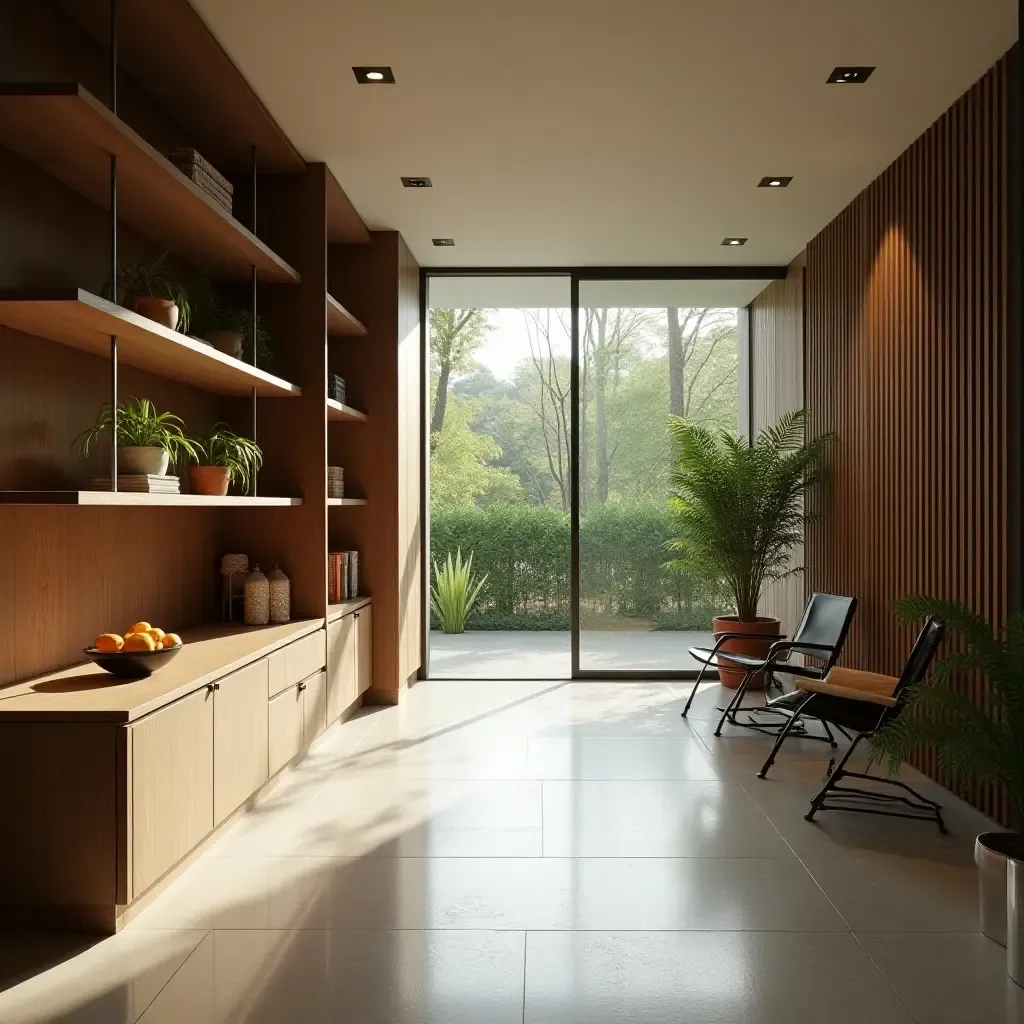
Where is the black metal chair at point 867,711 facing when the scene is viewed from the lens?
facing to the left of the viewer

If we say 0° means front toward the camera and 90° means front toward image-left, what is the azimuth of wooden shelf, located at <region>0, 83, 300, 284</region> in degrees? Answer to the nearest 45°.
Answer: approximately 270°

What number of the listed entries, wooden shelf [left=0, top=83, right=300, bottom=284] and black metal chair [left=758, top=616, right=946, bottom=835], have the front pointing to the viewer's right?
1

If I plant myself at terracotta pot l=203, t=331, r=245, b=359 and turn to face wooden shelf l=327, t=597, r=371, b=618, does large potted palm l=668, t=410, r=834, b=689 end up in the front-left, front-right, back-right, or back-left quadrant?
front-right

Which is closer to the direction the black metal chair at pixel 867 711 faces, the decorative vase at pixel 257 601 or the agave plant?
the decorative vase

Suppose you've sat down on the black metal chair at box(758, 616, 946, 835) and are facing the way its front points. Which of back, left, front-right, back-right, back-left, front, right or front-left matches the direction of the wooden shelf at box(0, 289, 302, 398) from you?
front-left

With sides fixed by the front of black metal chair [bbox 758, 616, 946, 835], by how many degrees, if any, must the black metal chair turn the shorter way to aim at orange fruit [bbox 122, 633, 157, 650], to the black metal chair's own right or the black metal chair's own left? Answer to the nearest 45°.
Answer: approximately 45° to the black metal chair's own left

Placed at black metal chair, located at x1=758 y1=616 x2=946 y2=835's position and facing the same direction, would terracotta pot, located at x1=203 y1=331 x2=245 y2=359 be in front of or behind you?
in front

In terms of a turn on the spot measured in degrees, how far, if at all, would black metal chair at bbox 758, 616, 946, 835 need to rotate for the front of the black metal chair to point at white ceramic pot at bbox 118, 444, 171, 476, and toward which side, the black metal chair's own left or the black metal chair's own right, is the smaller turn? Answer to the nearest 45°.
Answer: approximately 45° to the black metal chair's own left

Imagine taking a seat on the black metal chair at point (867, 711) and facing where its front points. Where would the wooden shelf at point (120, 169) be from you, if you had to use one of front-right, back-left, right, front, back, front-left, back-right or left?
front-left

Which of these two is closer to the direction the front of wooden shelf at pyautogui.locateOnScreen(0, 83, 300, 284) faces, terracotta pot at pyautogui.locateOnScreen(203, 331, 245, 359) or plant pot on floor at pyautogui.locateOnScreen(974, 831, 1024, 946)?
the plant pot on floor

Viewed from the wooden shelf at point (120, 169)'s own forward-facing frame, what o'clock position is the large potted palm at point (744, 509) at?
The large potted palm is roughly at 11 o'clock from the wooden shelf.

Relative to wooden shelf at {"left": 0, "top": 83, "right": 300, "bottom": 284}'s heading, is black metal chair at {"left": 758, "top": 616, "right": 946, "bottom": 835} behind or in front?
in front

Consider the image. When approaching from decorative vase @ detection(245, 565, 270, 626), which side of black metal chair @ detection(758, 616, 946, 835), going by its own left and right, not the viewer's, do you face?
front

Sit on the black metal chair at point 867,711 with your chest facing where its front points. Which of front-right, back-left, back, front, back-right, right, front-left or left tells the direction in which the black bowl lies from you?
front-left

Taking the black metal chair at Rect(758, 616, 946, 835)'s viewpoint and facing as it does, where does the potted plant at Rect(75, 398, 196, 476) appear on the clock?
The potted plant is roughly at 11 o'clock from the black metal chair.
